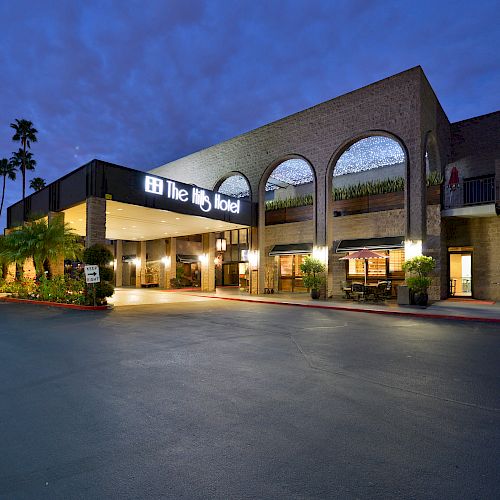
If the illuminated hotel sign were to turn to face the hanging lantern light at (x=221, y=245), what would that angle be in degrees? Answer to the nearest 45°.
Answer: approximately 135° to its left

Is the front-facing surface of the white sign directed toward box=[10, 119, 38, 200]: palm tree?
no

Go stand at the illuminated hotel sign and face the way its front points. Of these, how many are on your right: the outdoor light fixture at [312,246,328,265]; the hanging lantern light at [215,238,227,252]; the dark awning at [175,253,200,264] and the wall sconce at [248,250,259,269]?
0

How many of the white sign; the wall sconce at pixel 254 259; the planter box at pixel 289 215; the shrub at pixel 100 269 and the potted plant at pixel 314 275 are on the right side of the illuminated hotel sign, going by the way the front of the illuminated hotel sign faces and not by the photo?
2

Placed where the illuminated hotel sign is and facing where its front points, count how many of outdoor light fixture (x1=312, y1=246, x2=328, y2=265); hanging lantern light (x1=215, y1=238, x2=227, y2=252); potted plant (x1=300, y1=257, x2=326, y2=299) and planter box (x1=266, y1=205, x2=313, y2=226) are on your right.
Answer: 0

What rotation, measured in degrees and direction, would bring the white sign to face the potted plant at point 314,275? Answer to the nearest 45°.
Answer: approximately 90° to its left

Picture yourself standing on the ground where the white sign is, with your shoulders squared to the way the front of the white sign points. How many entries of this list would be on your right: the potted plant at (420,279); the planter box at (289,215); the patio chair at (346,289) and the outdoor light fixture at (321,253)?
0

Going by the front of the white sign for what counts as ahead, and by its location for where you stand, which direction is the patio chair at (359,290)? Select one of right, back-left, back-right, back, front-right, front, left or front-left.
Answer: left

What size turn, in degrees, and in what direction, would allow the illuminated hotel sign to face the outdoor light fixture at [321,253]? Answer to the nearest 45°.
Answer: approximately 45° to its left

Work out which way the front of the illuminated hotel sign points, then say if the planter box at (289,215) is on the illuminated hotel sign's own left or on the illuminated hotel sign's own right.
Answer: on the illuminated hotel sign's own left

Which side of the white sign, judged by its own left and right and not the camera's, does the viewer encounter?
front

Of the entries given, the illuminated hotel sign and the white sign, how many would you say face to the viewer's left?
0

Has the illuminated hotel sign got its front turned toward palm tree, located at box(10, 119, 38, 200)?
no
